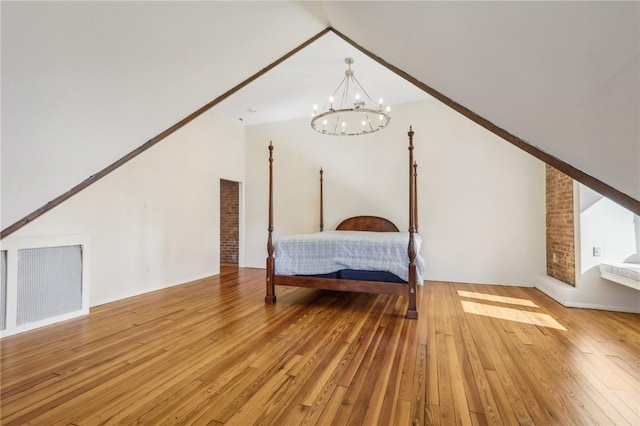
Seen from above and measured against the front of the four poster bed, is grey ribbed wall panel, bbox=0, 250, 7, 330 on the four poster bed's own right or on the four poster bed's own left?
on the four poster bed's own right

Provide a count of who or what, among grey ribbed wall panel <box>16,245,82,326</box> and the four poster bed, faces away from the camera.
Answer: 0

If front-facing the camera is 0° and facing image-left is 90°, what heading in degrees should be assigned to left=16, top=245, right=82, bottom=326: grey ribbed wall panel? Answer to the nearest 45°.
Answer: approximately 315°

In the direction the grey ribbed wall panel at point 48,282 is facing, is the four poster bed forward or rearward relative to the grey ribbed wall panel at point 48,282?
forward

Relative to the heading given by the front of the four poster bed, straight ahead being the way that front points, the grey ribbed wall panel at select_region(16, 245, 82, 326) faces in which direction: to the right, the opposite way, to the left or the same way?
to the left

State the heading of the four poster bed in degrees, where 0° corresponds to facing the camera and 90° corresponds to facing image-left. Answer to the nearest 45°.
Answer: approximately 0°

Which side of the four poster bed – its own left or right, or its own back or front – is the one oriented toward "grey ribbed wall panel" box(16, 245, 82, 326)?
right
